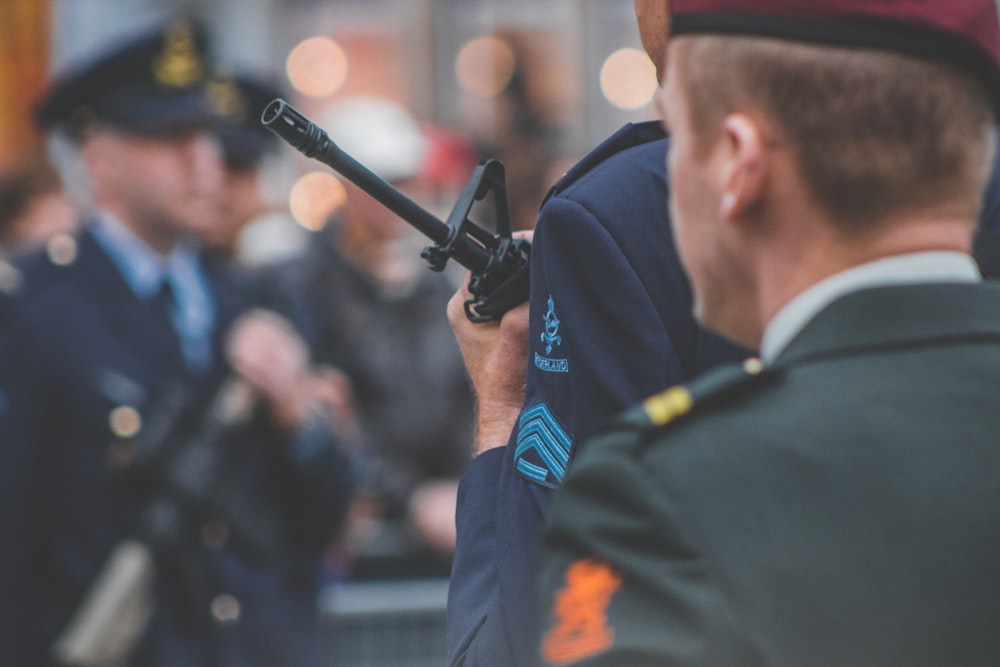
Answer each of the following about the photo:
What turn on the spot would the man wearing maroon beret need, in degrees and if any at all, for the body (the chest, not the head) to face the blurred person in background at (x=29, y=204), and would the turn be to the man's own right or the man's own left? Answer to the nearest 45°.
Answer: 0° — they already face them

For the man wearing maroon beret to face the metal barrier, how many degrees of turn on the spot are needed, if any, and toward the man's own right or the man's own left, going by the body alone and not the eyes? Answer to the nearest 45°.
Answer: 0° — they already face it

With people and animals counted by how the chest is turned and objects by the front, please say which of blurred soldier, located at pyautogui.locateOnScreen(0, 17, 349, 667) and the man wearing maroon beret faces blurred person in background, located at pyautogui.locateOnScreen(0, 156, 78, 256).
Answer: the man wearing maroon beret

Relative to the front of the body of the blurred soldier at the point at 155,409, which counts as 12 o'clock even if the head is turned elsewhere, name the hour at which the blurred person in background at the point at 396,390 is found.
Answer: The blurred person in background is roughly at 9 o'clock from the blurred soldier.

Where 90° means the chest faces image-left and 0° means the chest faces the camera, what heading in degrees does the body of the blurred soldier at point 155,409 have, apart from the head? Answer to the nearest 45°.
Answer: approximately 315°

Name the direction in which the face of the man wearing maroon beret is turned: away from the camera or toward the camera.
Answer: away from the camera

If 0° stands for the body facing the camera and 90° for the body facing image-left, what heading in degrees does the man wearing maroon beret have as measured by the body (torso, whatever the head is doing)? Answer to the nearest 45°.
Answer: approximately 135°
